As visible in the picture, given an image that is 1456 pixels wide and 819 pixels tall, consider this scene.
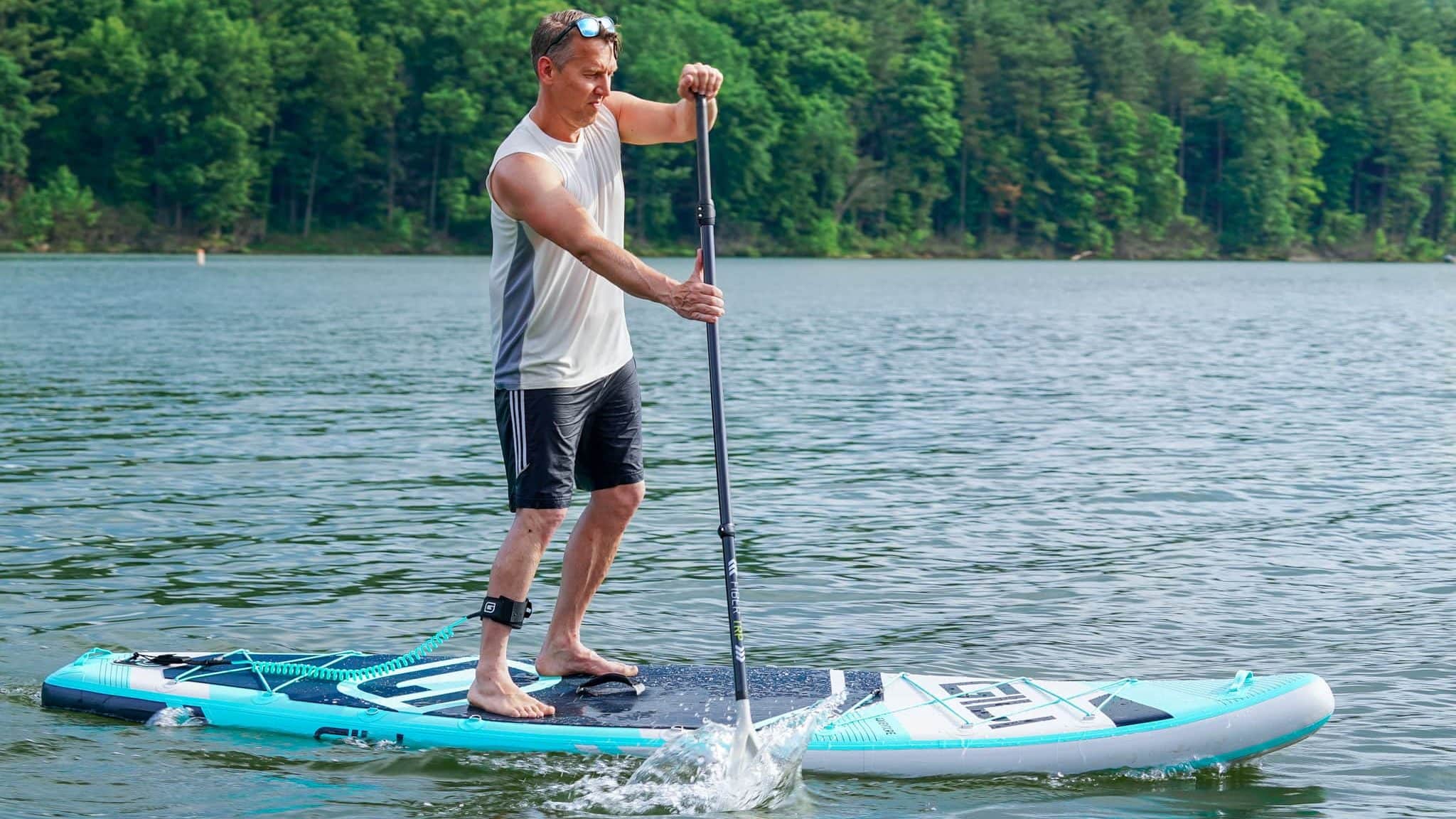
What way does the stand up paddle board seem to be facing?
to the viewer's right
